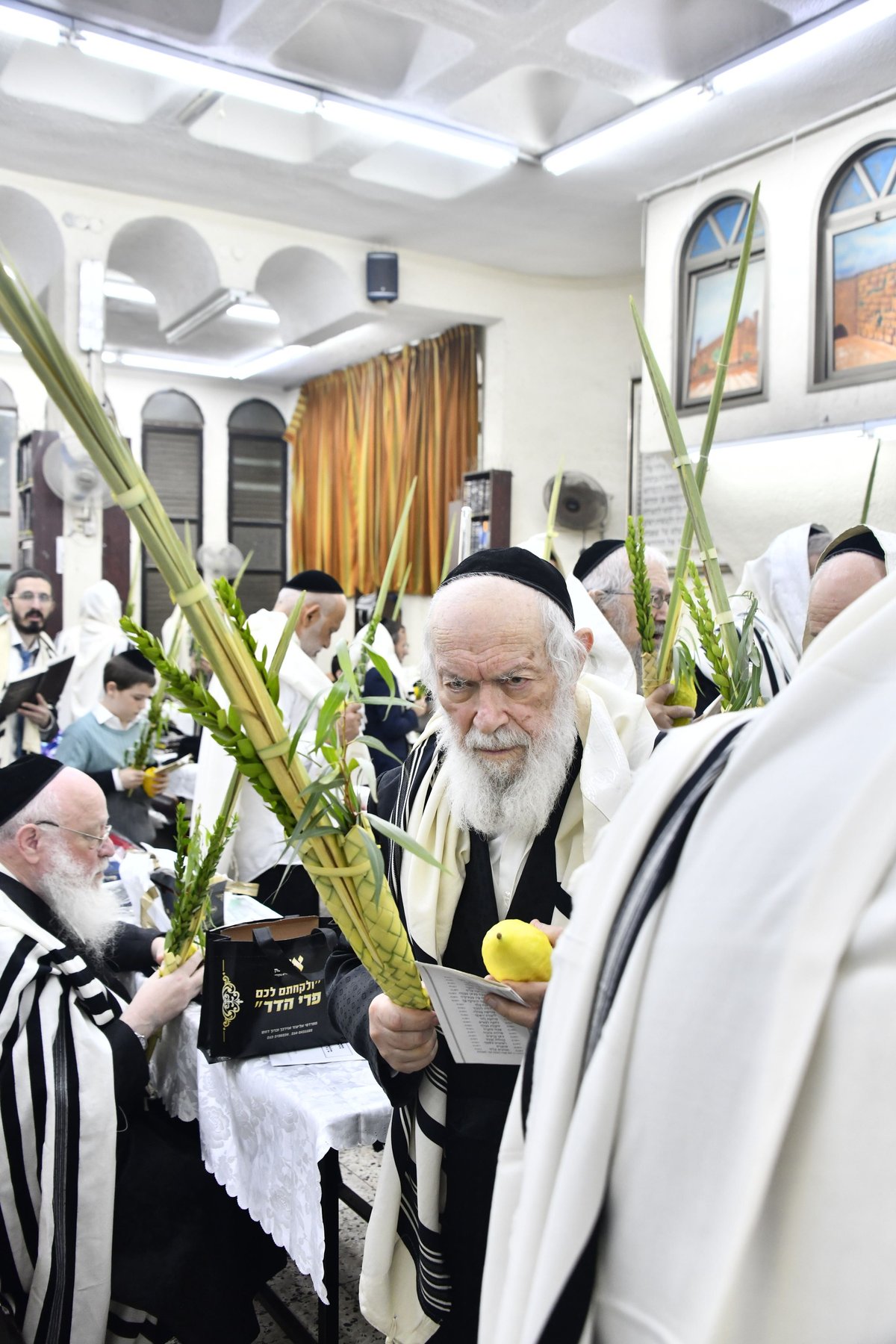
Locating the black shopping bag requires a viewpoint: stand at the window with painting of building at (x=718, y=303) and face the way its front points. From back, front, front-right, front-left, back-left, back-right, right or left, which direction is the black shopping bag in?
front-left

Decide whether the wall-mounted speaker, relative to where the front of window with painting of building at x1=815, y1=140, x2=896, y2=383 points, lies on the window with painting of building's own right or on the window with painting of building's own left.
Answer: on the window with painting of building's own right

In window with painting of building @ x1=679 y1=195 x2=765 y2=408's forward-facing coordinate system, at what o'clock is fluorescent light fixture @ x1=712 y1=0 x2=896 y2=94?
The fluorescent light fixture is roughly at 10 o'clock from the window with painting of building.

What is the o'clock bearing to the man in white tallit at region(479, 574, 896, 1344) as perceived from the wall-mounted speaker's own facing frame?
The man in white tallit is roughly at 12 o'clock from the wall-mounted speaker.

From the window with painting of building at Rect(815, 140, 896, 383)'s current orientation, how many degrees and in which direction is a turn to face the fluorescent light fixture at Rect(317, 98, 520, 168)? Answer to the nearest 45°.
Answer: approximately 45° to its right

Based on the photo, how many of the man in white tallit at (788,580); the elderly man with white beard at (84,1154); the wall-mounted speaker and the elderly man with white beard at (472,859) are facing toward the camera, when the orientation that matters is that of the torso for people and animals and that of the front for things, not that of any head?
2

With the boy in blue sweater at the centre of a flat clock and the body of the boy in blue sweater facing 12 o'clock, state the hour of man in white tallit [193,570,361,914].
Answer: The man in white tallit is roughly at 12 o'clock from the boy in blue sweater.

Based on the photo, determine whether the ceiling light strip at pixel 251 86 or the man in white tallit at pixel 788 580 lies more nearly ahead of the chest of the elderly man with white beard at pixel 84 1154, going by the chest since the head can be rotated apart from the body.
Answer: the man in white tallit

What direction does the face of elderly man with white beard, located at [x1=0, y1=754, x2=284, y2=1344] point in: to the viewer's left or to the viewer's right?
to the viewer's right

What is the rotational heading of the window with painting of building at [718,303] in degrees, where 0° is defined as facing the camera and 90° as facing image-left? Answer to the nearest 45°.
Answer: approximately 45°

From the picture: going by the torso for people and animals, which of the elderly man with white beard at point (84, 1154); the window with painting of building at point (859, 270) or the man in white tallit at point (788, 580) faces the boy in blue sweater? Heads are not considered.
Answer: the window with painting of building

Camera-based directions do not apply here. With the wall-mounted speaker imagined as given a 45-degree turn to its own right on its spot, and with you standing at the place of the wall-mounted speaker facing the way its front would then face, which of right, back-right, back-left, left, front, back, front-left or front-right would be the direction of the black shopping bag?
front-left

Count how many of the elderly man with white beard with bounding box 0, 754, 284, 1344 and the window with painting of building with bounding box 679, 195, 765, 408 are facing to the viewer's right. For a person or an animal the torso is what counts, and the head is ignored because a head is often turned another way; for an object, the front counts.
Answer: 1

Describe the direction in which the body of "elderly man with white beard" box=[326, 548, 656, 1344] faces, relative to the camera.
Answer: toward the camera
